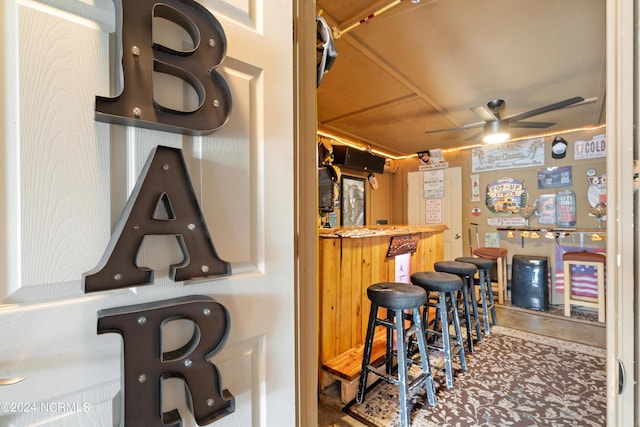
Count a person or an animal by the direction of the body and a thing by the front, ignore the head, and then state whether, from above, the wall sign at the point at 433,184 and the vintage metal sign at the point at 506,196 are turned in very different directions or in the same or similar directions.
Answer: same or similar directions

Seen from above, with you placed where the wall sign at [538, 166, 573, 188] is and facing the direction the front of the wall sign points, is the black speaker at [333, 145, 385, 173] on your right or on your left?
on your right

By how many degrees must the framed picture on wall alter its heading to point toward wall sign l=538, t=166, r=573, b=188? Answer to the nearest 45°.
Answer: approximately 45° to its left

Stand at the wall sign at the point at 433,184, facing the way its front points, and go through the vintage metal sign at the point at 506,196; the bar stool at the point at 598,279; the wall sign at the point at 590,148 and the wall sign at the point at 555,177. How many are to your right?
0

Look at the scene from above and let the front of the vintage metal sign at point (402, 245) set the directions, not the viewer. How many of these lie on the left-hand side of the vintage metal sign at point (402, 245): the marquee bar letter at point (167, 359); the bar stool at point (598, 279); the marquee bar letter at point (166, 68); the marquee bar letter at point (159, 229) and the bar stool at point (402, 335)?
1

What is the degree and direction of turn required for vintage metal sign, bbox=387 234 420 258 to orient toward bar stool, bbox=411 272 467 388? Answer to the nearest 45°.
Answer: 0° — it already faces it

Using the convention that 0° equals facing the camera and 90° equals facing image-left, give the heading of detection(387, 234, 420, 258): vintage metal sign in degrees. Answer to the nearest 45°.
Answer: approximately 315°

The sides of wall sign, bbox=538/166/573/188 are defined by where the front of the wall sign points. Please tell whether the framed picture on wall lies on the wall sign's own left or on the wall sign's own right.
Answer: on the wall sign's own right

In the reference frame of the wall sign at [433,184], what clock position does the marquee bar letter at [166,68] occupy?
The marquee bar letter is roughly at 12 o'clock from the wall sign.

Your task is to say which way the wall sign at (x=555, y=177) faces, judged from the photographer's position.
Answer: facing the viewer

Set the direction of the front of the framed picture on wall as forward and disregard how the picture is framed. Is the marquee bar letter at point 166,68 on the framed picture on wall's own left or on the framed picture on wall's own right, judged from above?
on the framed picture on wall's own right

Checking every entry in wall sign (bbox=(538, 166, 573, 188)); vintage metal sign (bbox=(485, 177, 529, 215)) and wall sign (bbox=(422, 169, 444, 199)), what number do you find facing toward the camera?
3

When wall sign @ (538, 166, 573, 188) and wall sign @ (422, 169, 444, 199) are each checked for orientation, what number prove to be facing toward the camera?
2

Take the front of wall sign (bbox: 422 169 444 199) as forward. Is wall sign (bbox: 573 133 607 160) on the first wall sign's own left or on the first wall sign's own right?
on the first wall sign's own left

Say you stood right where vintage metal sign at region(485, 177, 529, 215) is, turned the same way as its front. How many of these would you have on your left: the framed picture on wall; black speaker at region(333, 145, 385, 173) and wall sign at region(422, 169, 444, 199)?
0

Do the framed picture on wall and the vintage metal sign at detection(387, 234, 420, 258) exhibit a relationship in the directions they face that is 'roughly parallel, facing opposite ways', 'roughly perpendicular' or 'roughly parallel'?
roughly parallel

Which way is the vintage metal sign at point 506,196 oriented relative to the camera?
toward the camera

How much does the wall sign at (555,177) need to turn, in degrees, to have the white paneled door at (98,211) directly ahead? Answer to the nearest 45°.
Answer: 0° — it already faces it

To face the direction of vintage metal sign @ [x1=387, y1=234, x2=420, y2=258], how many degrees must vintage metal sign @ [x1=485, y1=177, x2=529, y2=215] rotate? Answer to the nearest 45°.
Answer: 0° — it already faces it
